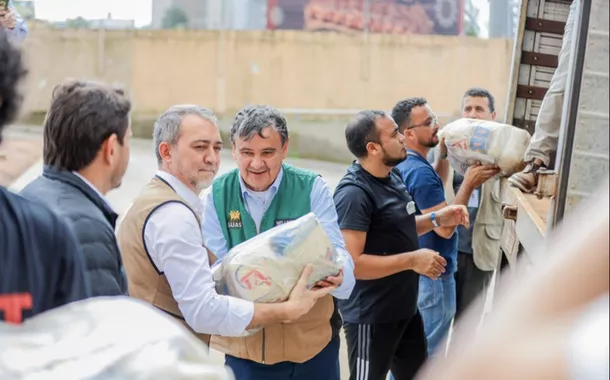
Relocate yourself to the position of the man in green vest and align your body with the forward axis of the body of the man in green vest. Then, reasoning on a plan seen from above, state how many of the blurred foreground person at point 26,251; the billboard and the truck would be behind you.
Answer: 1

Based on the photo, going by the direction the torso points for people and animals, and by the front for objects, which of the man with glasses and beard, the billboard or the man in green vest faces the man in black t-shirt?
the billboard

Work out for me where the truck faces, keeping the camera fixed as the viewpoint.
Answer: facing away from the viewer and to the right of the viewer

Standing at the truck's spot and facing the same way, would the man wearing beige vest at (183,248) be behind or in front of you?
behind

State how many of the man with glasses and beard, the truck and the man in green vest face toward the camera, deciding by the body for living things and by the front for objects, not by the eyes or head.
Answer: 1

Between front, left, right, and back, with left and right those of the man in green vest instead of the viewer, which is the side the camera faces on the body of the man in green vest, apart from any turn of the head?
front

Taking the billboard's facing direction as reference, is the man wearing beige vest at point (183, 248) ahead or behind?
ahead

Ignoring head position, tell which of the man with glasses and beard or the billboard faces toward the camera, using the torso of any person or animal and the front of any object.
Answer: the billboard

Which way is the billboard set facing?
toward the camera

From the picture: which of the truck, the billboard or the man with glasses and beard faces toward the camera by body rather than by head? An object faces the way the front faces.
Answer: the billboard

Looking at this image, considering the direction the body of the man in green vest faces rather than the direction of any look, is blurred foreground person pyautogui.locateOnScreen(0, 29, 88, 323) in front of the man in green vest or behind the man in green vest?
in front

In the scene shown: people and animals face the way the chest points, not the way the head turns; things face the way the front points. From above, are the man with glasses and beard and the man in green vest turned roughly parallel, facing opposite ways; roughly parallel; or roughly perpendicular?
roughly perpendicular

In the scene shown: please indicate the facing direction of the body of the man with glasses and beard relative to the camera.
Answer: to the viewer's right

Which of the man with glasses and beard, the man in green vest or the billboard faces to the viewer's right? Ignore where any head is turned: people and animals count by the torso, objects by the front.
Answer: the man with glasses and beard

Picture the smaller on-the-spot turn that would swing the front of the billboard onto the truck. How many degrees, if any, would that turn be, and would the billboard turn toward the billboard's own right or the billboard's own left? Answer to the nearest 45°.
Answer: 0° — it already faces it

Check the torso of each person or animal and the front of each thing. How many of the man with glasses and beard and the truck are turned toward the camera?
0
